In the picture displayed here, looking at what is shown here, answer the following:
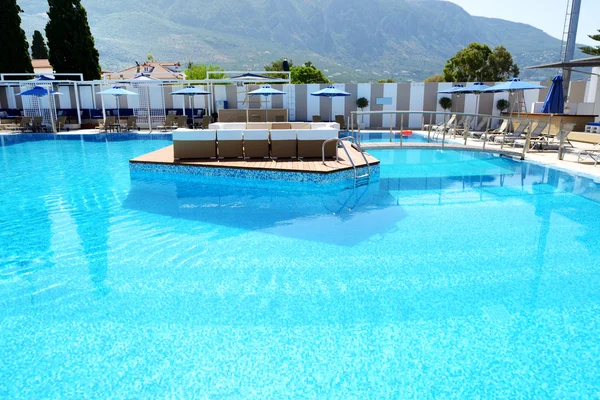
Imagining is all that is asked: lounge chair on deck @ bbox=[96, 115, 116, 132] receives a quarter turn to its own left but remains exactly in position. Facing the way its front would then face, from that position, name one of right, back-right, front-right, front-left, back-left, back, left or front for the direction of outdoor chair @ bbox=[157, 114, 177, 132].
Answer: front-left

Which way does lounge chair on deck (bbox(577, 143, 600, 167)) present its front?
to the viewer's left

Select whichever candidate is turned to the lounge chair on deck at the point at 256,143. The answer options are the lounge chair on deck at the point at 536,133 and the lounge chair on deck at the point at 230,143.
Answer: the lounge chair on deck at the point at 536,133

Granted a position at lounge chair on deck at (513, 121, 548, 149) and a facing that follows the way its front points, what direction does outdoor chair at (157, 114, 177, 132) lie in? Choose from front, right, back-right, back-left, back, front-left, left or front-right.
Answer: front-right

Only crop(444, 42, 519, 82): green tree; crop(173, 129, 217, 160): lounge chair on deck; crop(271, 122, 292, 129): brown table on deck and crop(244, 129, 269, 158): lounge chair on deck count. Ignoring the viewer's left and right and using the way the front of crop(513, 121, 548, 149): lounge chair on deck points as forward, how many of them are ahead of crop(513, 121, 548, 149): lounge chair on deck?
3

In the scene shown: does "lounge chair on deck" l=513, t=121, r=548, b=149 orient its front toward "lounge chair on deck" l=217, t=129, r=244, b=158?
yes

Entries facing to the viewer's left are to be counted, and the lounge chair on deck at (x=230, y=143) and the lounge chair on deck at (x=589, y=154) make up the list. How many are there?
1

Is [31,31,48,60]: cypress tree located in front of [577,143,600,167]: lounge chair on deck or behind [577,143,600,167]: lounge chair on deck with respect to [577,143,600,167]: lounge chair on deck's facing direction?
in front

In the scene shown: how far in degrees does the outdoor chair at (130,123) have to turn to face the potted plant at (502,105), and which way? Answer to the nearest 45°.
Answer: approximately 135° to its left

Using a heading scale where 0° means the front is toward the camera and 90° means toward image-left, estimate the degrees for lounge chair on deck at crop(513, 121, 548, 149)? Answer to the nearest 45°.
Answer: approximately 45°
